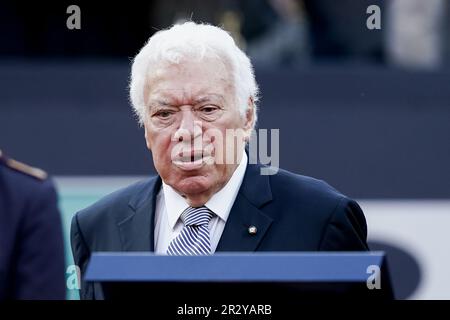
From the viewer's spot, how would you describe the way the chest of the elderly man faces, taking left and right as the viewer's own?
facing the viewer
